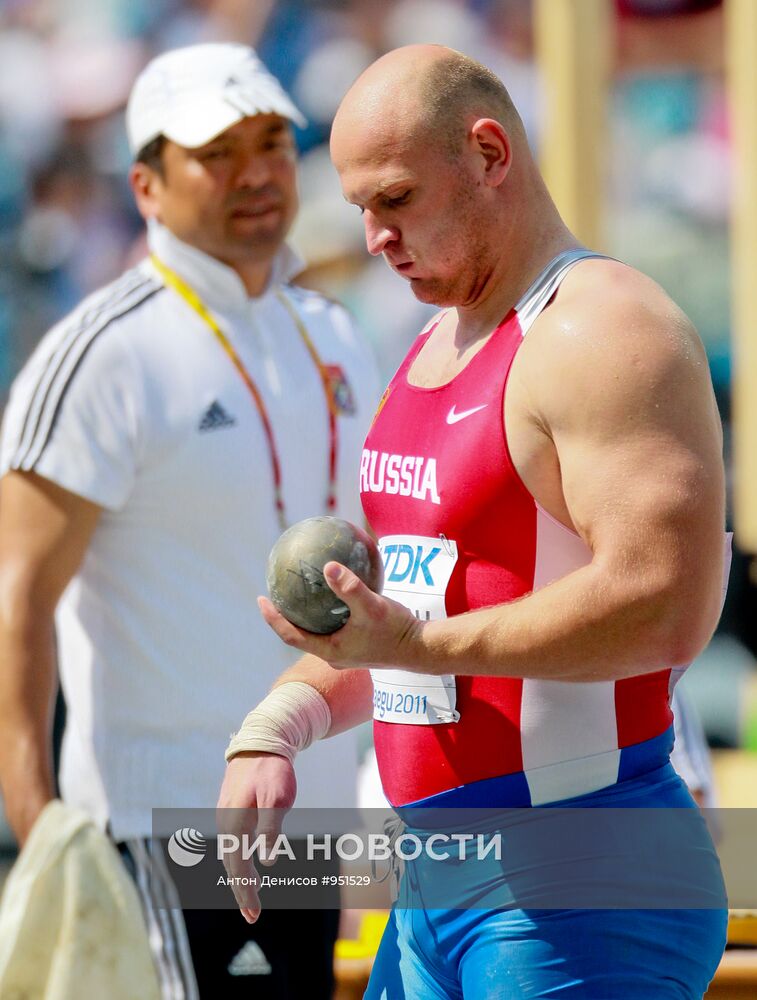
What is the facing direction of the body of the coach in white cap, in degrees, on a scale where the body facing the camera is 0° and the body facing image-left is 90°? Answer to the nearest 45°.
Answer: approximately 315°

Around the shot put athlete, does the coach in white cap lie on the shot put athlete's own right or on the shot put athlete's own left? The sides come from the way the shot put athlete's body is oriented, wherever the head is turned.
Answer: on the shot put athlete's own right

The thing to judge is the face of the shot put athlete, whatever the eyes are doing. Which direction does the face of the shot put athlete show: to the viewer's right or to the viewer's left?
to the viewer's left

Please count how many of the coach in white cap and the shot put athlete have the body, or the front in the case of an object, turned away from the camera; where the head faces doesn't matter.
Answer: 0

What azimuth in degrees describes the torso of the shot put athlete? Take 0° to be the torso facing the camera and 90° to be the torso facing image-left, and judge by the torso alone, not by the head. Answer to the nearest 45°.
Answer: approximately 45°
